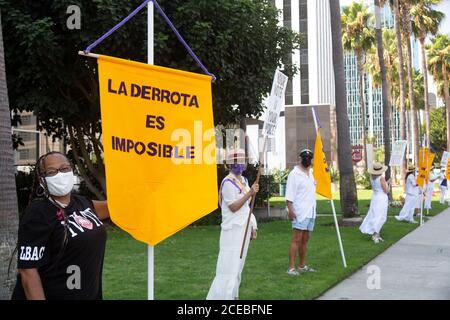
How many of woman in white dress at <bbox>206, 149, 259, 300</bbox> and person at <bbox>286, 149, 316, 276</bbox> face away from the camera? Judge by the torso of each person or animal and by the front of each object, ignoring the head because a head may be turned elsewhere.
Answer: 0

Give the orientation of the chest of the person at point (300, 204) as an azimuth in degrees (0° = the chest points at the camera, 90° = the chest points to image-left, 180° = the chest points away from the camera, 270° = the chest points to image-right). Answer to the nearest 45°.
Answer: approximately 315°

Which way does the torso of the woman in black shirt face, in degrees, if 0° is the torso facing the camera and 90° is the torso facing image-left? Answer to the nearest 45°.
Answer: approximately 315°

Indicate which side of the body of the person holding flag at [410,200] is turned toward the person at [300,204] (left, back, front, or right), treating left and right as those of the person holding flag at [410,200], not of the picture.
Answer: right

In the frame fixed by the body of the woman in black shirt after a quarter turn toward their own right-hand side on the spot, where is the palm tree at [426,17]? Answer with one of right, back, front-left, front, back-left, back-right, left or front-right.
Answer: back

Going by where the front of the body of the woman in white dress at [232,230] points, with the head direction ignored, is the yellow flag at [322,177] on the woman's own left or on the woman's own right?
on the woman's own left

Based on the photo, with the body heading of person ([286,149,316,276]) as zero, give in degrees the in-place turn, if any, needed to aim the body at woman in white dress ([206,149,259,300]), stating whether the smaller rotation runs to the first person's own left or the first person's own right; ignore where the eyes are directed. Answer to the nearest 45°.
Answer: approximately 45° to the first person's own right

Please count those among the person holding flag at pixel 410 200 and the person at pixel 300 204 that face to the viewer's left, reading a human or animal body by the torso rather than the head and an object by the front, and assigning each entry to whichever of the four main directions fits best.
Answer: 0

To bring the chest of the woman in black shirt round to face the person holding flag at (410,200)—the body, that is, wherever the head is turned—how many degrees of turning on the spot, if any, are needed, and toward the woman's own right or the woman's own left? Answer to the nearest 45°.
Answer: approximately 90° to the woman's own left

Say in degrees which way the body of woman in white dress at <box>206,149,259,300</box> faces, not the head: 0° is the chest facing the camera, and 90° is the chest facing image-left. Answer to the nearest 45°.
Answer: approximately 315°

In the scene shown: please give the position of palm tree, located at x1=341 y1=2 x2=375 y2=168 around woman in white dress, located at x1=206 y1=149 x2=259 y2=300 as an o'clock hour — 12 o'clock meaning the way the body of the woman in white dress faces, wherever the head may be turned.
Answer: The palm tree is roughly at 8 o'clock from the woman in white dress.
